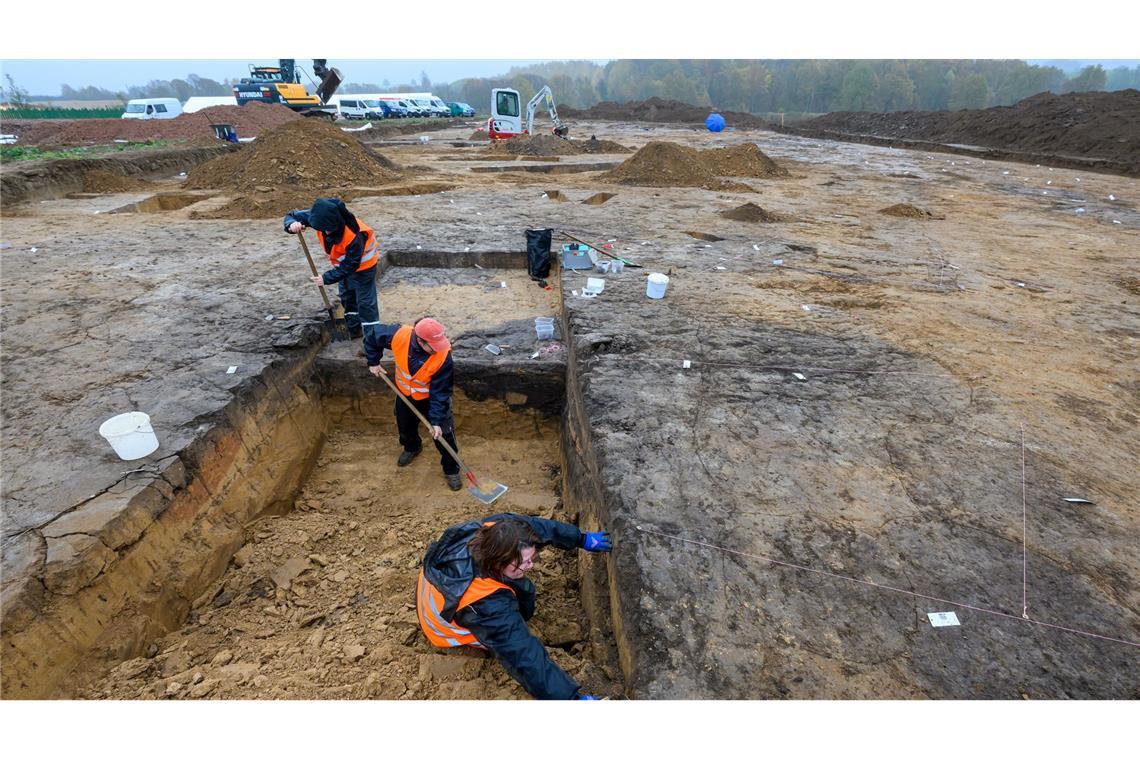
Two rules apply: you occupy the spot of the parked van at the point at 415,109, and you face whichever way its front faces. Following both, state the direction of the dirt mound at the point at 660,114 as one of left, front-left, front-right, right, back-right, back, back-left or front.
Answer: front-left

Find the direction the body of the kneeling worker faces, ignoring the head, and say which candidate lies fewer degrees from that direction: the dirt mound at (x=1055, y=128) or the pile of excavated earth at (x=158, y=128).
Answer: the dirt mound

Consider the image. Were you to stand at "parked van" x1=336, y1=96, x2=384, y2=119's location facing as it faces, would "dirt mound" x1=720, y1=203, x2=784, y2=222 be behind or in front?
in front

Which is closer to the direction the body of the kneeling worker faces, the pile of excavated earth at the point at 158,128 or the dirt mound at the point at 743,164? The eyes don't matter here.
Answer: the dirt mound

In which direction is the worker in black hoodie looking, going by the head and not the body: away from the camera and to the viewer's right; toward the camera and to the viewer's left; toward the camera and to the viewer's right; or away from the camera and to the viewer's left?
toward the camera and to the viewer's left

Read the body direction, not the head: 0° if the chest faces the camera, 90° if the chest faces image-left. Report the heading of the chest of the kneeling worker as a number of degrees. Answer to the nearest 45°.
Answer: approximately 270°

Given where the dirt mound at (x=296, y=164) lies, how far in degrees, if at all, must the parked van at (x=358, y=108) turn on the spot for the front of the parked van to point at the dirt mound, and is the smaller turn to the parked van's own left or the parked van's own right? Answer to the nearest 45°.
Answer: approximately 45° to the parked van's own right

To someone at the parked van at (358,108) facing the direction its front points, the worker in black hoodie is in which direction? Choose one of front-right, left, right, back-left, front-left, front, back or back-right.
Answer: front-right
